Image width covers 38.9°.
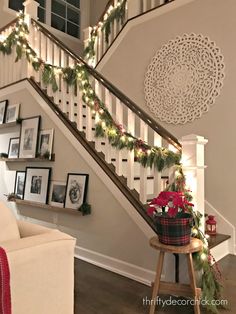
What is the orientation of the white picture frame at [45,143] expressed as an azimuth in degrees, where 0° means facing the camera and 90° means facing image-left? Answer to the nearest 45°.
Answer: approximately 45°

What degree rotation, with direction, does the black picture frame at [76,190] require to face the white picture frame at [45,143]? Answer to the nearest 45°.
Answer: approximately 90° to its right

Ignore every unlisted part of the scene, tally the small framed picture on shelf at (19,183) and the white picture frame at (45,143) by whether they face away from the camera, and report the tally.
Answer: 0

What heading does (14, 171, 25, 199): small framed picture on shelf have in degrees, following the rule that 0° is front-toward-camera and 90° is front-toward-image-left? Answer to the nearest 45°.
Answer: approximately 45°

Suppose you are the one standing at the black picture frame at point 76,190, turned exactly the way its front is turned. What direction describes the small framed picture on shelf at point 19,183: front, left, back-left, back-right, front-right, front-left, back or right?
right

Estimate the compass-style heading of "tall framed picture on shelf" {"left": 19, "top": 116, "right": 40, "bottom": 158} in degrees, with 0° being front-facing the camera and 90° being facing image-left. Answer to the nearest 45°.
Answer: approximately 45°

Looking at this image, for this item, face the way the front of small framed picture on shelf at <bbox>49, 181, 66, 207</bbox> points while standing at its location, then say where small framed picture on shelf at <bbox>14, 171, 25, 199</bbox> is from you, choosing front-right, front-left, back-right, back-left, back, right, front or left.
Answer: right

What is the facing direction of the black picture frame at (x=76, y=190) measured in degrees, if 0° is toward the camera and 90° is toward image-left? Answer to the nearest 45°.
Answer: approximately 45°
